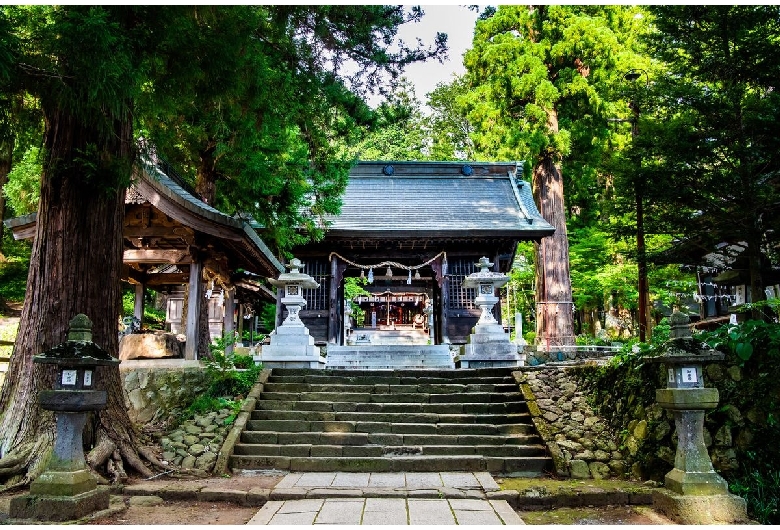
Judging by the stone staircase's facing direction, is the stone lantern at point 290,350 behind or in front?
behind

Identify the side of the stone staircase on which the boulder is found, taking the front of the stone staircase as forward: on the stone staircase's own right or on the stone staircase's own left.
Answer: on the stone staircase's own right

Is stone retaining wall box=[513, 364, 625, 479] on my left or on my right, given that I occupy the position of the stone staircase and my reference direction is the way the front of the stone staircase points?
on my left

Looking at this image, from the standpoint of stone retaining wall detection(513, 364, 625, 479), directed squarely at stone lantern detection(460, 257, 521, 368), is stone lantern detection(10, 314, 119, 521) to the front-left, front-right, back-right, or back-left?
back-left

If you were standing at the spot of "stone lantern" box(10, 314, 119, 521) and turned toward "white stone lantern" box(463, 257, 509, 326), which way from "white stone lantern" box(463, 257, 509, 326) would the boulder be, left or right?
left

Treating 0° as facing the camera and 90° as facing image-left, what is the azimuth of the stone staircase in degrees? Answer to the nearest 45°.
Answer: approximately 0°

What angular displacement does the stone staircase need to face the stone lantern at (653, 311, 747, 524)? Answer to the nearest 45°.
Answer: approximately 45° to its left

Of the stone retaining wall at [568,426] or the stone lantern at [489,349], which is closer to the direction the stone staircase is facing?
the stone retaining wall

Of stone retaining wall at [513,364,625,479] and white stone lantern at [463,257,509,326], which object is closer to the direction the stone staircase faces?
the stone retaining wall

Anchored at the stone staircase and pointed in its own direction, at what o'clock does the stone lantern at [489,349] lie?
The stone lantern is roughly at 7 o'clock from the stone staircase.
